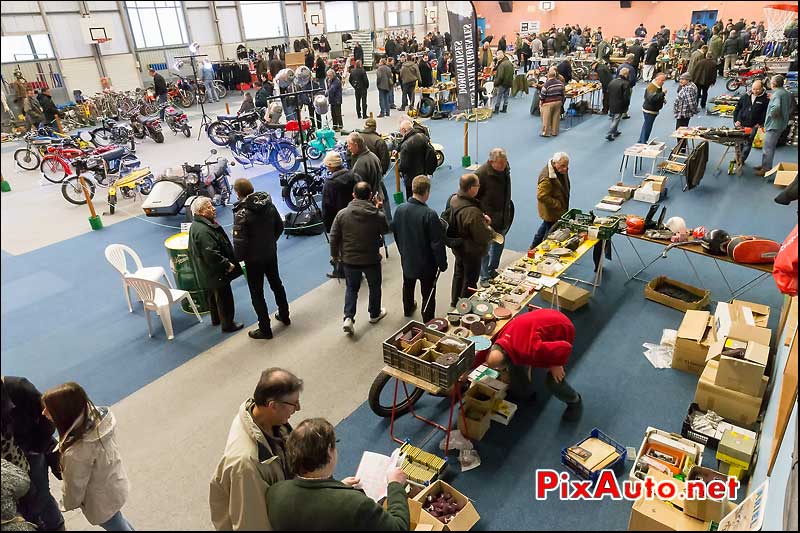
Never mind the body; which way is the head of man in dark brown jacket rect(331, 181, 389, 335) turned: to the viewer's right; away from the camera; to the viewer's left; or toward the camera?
away from the camera

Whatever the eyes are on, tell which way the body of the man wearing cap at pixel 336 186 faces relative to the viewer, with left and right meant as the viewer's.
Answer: facing to the left of the viewer

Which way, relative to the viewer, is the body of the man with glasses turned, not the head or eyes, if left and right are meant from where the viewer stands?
facing to the right of the viewer

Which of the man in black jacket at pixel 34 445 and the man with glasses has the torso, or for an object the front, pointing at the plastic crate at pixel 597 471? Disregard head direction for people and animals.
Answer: the man with glasses

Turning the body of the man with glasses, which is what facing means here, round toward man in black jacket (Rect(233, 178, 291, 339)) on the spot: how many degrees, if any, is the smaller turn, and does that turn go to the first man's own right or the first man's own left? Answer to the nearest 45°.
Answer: approximately 90° to the first man's own left

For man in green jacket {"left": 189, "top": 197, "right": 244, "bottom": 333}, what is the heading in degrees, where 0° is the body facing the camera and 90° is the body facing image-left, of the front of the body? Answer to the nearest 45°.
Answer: approximately 270°

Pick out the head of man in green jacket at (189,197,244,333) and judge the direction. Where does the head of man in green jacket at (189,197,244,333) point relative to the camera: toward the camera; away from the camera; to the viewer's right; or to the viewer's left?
to the viewer's right

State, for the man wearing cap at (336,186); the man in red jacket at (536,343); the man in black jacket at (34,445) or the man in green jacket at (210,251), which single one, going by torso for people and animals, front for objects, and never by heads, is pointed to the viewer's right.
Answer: the man in green jacket

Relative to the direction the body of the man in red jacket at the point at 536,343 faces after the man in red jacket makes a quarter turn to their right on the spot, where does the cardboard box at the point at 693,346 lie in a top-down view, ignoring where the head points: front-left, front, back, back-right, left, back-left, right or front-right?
front-right
